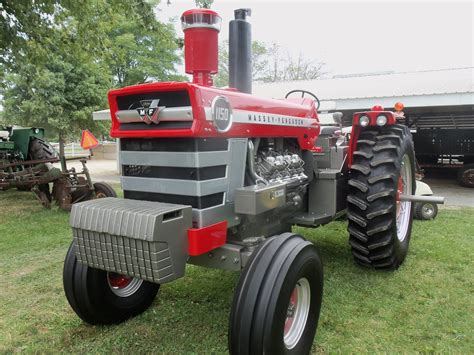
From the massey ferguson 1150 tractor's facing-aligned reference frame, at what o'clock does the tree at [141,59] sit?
The tree is roughly at 4 o'clock from the massey ferguson 1150 tractor.

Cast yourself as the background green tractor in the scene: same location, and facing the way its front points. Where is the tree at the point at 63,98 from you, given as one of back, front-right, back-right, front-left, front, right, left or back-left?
front-right

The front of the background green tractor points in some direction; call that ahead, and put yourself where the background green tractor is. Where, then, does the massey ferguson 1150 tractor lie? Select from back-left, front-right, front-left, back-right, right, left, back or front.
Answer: back-left

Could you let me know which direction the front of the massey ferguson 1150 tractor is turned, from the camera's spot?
facing the viewer and to the left of the viewer

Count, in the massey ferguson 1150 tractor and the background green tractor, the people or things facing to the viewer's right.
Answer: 0

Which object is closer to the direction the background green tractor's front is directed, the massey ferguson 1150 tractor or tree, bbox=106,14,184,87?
the tree

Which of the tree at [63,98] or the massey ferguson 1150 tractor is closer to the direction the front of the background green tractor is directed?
the tree

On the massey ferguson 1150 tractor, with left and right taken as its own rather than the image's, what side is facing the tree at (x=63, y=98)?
right

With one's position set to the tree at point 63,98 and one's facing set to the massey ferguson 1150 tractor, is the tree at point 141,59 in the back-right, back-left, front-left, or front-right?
back-left

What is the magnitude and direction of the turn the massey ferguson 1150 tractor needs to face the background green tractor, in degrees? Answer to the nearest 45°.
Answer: approximately 90° to its right

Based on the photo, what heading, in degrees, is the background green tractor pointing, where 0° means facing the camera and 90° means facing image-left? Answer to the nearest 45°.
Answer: approximately 135°
